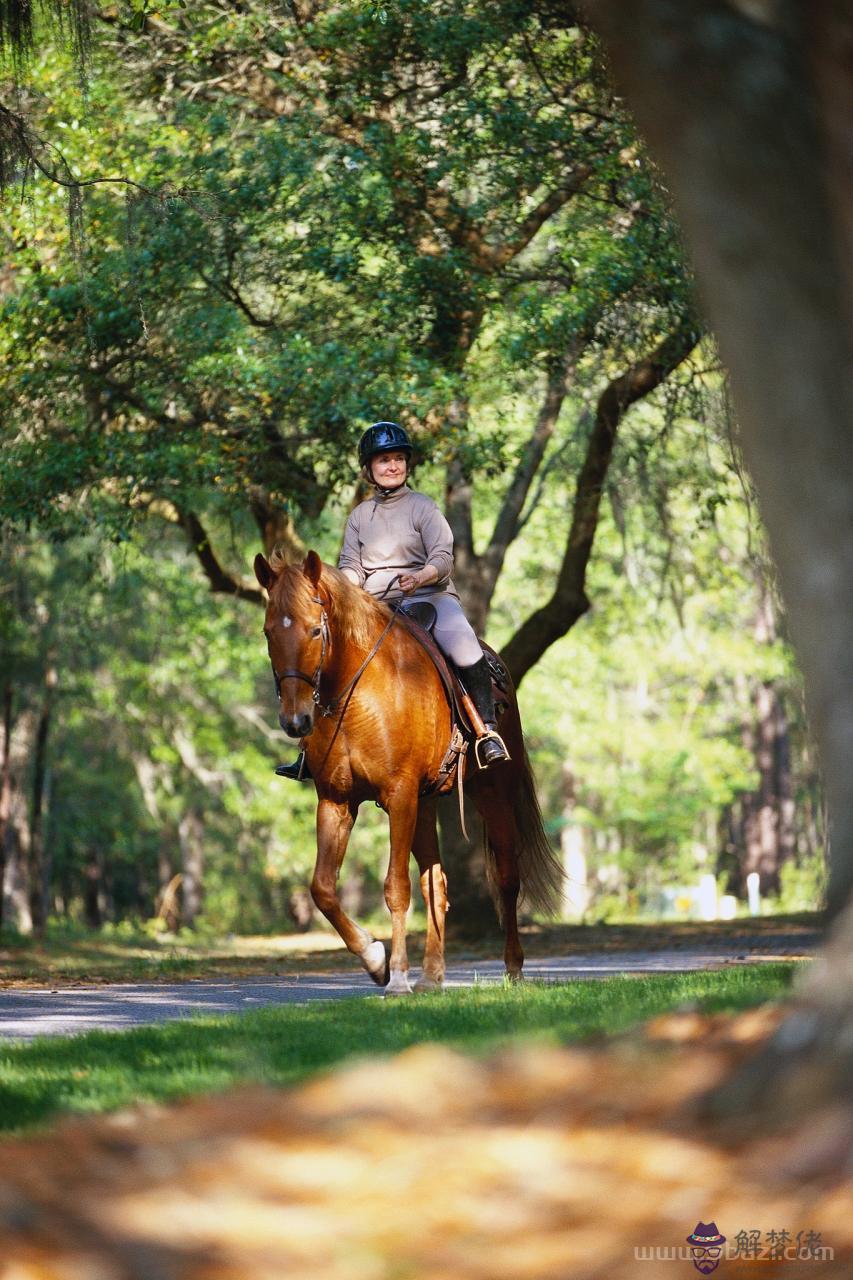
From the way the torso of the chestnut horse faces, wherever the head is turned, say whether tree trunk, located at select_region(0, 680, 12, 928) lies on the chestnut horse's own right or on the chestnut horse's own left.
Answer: on the chestnut horse's own right

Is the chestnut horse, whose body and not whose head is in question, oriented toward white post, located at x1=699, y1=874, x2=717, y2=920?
no

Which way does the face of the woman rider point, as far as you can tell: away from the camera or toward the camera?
toward the camera

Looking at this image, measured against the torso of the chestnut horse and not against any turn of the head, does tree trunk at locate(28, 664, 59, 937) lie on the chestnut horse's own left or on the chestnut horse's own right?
on the chestnut horse's own right

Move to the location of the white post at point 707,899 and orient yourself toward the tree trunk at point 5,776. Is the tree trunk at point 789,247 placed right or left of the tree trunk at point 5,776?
left

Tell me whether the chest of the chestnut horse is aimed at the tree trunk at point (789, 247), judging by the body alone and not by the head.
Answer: no

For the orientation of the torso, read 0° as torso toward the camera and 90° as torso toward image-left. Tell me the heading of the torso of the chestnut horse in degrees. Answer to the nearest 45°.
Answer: approximately 45°
